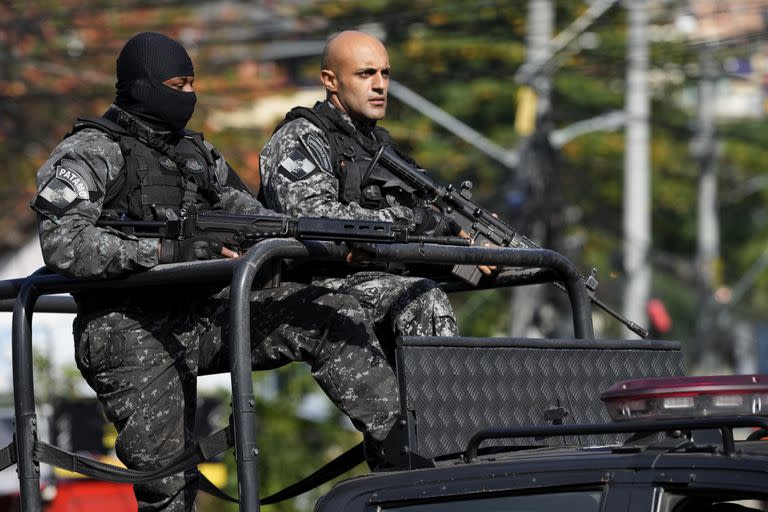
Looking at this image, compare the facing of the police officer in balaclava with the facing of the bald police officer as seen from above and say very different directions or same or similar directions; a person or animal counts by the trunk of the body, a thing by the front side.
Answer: same or similar directions

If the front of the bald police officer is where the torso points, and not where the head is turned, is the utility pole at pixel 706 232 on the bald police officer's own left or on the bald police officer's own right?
on the bald police officer's own left

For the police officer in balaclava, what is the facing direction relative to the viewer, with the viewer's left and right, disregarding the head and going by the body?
facing the viewer and to the right of the viewer

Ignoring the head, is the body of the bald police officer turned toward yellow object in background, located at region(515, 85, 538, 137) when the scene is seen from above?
no

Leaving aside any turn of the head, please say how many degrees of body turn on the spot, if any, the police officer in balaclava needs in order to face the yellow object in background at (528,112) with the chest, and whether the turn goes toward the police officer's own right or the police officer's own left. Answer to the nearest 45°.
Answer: approximately 135° to the police officer's own left

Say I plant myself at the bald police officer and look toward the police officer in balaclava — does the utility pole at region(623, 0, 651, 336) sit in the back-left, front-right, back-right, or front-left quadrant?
back-right

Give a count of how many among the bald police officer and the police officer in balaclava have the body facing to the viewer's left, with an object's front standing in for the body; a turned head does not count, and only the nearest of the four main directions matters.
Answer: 0

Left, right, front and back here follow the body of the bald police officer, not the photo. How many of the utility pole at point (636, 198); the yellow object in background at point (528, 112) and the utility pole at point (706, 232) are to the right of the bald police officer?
0

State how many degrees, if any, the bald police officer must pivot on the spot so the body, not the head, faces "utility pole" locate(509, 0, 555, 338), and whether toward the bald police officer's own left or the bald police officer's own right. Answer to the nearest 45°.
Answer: approximately 135° to the bald police officer's own left

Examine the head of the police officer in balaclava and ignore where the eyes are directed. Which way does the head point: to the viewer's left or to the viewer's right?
to the viewer's right

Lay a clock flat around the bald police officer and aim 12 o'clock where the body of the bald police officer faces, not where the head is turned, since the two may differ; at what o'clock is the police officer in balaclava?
The police officer in balaclava is roughly at 3 o'clock from the bald police officer.

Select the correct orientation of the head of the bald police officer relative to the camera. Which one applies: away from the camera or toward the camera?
toward the camera
